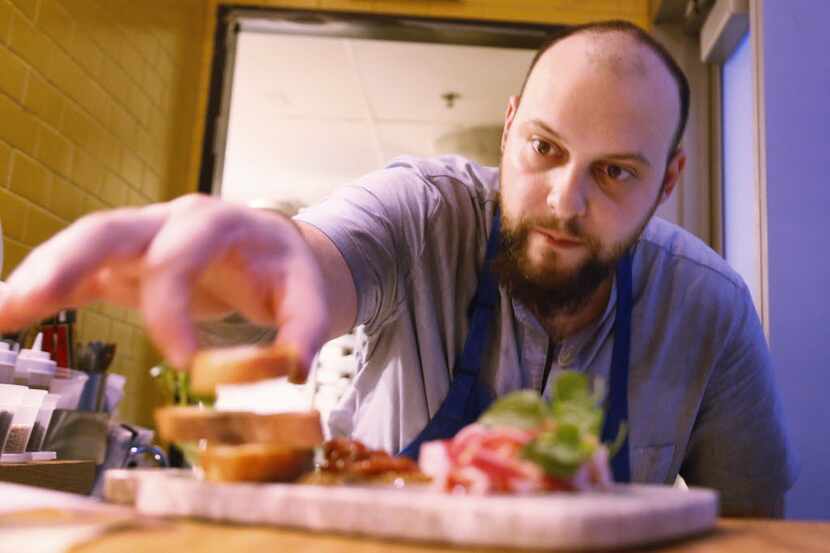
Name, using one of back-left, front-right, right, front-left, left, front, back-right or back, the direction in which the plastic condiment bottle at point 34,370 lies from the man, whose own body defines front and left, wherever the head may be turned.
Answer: right

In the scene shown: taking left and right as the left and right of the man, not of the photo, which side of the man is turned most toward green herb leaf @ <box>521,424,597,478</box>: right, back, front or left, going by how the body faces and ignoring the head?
front

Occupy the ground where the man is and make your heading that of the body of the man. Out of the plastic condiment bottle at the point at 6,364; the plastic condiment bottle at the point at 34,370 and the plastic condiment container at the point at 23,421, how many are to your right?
3

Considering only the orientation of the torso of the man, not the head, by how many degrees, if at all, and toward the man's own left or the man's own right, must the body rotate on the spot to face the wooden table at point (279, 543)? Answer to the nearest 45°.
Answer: approximately 45° to the man's own right

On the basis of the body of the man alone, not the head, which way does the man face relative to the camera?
toward the camera

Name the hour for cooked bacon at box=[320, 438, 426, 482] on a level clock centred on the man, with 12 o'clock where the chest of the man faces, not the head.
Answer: The cooked bacon is roughly at 1 o'clock from the man.

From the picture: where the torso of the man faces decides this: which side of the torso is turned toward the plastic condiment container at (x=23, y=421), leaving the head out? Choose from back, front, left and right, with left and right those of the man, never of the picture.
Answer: right

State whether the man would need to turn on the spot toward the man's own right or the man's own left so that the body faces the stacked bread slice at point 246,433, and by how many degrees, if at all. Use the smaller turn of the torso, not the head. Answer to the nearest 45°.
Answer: approximately 45° to the man's own right

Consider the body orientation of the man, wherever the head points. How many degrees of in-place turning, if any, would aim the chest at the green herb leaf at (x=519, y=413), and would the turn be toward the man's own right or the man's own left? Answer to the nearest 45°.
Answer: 0° — they already face it

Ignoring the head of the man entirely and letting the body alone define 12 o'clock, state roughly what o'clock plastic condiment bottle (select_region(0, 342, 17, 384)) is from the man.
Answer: The plastic condiment bottle is roughly at 3 o'clock from the man.

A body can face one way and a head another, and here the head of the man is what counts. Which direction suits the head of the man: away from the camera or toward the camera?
toward the camera
